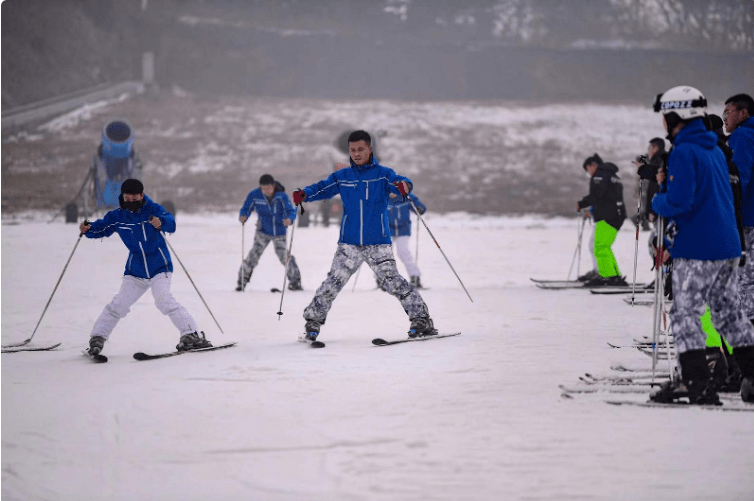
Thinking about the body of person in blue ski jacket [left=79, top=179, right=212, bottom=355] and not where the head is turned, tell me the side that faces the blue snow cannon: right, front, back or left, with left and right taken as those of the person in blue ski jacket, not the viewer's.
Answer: back

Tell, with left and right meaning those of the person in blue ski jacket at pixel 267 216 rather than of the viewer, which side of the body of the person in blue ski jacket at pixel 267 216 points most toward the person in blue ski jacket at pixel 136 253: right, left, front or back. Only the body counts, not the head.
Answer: front

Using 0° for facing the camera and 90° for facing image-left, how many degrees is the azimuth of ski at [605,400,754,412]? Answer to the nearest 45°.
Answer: approximately 90°

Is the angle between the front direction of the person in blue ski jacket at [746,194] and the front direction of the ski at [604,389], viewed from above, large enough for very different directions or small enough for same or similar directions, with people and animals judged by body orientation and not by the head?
same or similar directions

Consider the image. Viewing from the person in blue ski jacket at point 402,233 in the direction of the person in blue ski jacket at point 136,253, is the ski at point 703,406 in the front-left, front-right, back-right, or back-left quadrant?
front-left

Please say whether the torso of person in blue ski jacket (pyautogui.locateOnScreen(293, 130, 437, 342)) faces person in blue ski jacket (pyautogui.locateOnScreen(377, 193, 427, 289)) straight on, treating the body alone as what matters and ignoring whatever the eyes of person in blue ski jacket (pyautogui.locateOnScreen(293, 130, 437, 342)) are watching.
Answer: no

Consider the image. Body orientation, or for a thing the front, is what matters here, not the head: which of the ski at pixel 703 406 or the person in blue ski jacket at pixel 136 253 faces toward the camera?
the person in blue ski jacket

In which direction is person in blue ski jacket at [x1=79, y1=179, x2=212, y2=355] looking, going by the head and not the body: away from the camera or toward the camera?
toward the camera

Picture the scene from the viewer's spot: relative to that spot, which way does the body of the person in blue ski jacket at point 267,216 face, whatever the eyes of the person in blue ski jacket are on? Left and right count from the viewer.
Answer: facing the viewer

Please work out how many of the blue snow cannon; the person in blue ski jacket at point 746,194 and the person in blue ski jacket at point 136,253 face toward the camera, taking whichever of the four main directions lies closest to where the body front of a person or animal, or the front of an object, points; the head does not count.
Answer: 2

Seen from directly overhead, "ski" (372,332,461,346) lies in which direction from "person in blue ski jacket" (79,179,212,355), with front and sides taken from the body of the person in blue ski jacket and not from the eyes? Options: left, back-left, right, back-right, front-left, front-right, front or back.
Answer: left

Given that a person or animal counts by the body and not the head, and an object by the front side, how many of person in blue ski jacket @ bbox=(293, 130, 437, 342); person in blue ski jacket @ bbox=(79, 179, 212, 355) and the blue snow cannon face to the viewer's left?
0

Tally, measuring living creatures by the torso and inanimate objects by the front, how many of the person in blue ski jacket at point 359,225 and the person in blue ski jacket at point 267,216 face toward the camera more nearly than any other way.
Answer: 2

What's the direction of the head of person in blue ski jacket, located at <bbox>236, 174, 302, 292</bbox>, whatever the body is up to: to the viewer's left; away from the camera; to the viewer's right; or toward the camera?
toward the camera

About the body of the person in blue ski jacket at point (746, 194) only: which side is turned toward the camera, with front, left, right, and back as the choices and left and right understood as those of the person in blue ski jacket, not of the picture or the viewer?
left

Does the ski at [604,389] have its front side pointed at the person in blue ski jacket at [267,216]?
no

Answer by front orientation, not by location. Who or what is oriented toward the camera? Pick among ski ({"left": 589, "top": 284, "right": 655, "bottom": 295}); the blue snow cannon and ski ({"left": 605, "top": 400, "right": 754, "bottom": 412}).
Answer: the blue snow cannon

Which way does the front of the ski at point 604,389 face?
to the viewer's left
